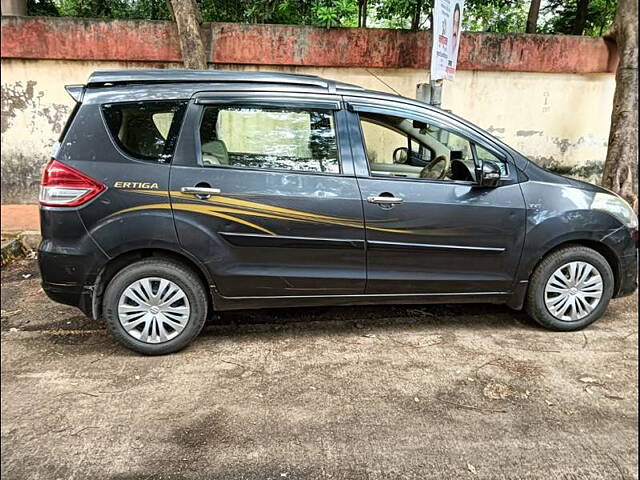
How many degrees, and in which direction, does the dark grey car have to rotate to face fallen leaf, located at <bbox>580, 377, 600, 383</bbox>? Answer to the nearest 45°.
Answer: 0° — it already faces it

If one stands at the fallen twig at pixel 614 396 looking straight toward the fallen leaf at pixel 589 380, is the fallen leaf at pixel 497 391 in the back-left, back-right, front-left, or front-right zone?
front-left

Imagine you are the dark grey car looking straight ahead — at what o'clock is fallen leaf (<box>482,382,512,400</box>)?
The fallen leaf is roughly at 1 o'clock from the dark grey car.

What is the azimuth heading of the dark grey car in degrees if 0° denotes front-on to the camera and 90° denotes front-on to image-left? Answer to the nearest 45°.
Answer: approximately 270°
